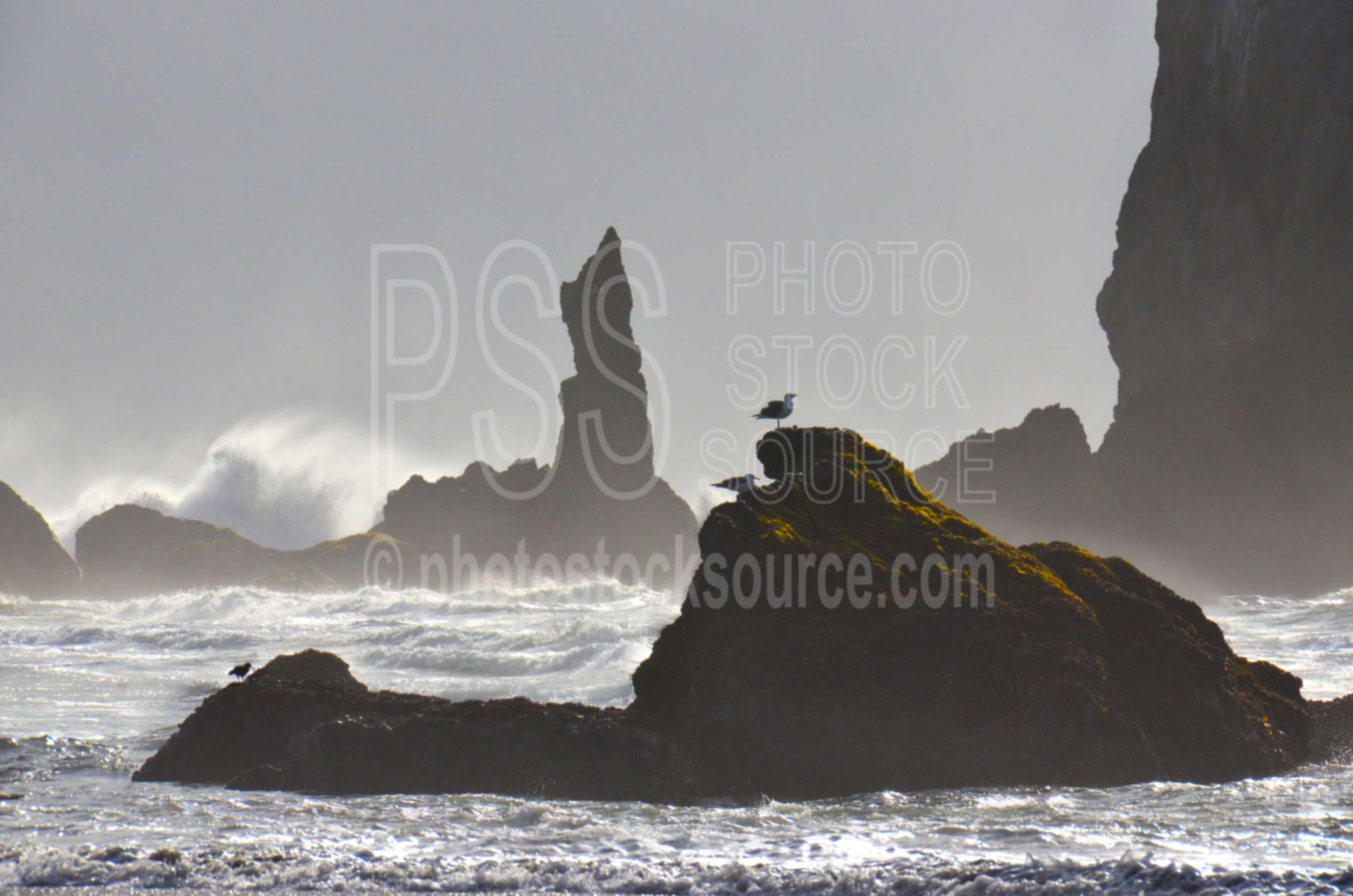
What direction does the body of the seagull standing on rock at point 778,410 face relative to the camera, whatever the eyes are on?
to the viewer's right

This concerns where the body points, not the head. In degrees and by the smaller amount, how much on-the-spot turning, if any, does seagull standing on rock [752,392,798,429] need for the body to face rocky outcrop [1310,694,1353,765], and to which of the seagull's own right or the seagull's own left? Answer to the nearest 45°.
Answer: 0° — it already faces it
